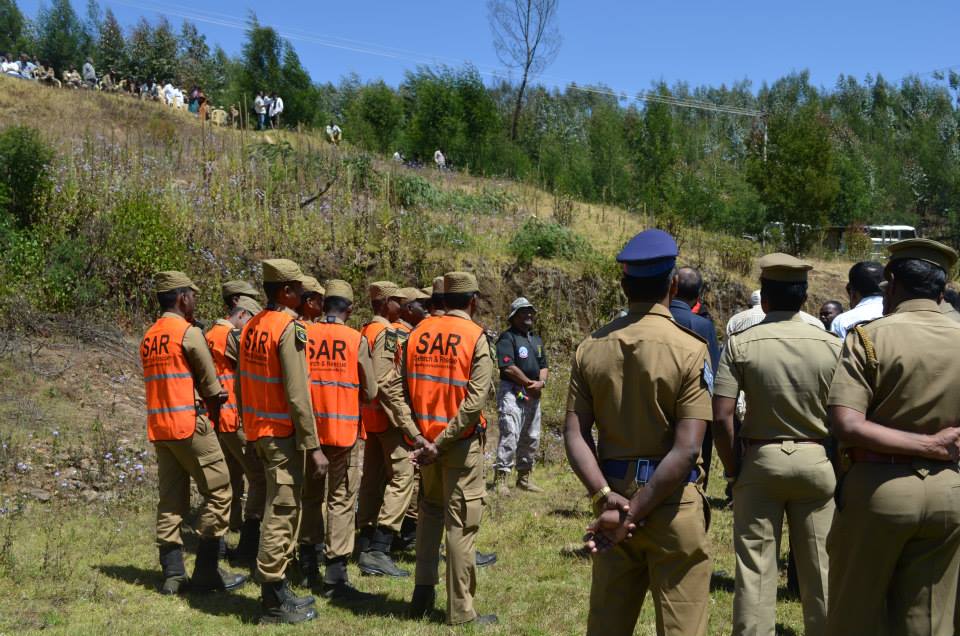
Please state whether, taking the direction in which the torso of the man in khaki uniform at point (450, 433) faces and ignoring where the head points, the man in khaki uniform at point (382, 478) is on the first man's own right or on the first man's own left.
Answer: on the first man's own left

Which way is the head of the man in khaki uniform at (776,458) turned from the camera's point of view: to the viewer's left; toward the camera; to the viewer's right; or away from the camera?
away from the camera

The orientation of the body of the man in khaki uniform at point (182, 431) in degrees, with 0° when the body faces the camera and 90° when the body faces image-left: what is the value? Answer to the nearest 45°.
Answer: approximately 225°

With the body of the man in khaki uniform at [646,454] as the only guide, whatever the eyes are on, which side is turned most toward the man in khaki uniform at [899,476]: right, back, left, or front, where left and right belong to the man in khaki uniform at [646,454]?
right

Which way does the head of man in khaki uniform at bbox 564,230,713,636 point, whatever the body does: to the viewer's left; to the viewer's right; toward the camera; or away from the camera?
away from the camera

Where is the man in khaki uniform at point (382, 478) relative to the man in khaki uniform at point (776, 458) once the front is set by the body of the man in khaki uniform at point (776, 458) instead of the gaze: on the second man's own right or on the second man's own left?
on the second man's own left

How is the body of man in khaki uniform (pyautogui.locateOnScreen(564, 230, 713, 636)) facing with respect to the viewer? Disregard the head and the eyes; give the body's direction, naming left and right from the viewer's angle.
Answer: facing away from the viewer

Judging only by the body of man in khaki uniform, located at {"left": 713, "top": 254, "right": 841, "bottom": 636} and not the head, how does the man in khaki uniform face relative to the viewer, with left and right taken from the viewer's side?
facing away from the viewer

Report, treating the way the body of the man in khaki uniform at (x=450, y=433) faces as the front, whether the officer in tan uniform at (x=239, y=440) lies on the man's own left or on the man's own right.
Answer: on the man's own left

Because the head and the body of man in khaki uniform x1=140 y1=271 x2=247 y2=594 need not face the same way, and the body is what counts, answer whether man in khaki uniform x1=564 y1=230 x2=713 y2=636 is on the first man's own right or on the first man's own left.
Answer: on the first man's own right

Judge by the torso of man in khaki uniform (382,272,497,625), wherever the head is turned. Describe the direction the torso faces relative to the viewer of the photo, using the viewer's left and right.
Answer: facing away from the viewer and to the right of the viewer

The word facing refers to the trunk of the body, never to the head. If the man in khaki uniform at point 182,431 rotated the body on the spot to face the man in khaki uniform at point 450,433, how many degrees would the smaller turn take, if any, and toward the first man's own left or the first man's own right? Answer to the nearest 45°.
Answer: approximately 90° to the first man's own right

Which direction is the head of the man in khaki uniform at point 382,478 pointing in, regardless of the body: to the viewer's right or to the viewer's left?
to the viewer's right

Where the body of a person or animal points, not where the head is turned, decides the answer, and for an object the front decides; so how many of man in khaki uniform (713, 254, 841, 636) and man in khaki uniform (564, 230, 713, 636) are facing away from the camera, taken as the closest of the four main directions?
2
